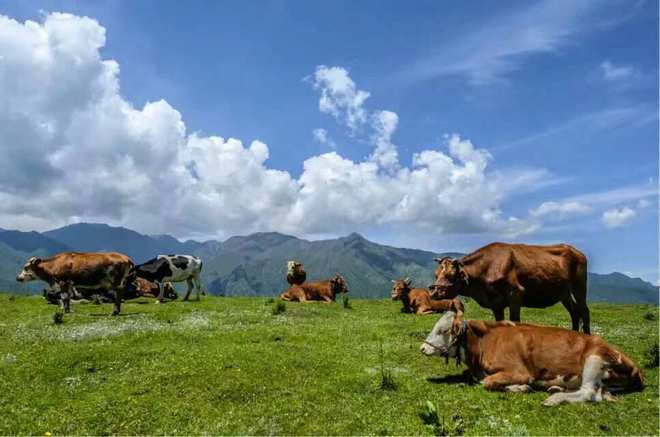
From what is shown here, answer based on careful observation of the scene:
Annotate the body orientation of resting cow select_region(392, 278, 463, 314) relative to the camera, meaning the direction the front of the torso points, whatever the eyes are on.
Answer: to the viewer's left

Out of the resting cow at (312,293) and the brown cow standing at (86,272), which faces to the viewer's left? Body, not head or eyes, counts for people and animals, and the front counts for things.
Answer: the brown cow standing

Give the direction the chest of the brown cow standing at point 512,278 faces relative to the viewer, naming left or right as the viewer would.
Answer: facing to the left of the viewer

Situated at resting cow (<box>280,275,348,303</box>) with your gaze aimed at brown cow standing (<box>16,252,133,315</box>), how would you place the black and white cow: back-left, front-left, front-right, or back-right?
front-right

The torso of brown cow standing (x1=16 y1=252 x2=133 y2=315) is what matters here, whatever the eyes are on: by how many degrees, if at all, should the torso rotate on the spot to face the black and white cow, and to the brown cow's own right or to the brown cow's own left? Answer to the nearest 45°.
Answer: approximately 135° to the brown cow's own right

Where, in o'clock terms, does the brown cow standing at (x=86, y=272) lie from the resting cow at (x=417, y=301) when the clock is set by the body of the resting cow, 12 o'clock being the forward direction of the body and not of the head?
The brown cow standing is roughly at 11 o'clock from the resting cow.

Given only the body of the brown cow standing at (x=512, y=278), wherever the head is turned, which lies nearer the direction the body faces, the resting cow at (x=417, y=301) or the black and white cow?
the black and white cow

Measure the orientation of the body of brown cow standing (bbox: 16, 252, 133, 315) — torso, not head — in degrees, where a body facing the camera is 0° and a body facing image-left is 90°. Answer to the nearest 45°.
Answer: approximately 90°

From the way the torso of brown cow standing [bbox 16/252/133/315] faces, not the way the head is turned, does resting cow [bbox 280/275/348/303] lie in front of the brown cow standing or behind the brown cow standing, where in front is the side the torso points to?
behind

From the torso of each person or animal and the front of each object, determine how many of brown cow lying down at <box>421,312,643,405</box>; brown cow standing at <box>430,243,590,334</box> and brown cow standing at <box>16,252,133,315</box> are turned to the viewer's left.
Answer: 3

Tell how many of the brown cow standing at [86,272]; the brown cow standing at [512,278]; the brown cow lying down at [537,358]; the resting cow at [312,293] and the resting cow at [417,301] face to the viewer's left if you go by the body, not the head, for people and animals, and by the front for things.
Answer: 4

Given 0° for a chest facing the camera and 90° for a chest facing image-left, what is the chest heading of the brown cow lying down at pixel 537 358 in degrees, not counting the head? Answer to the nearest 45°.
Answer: approximately 90°

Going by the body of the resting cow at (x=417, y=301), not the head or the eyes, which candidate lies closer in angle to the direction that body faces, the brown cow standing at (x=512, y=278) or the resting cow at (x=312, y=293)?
the resting cow

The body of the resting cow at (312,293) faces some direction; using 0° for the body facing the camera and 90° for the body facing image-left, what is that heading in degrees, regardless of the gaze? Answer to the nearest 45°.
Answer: approximately 270°

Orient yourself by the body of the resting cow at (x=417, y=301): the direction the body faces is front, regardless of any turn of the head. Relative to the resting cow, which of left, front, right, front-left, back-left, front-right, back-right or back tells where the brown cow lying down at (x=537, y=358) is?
left

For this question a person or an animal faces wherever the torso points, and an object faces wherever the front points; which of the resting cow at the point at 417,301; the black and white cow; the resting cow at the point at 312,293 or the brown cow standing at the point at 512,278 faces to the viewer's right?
the resting cow at the point at 312,293

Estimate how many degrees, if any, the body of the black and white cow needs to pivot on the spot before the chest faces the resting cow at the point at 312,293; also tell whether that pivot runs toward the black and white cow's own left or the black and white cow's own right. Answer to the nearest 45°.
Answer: approximately 180°
